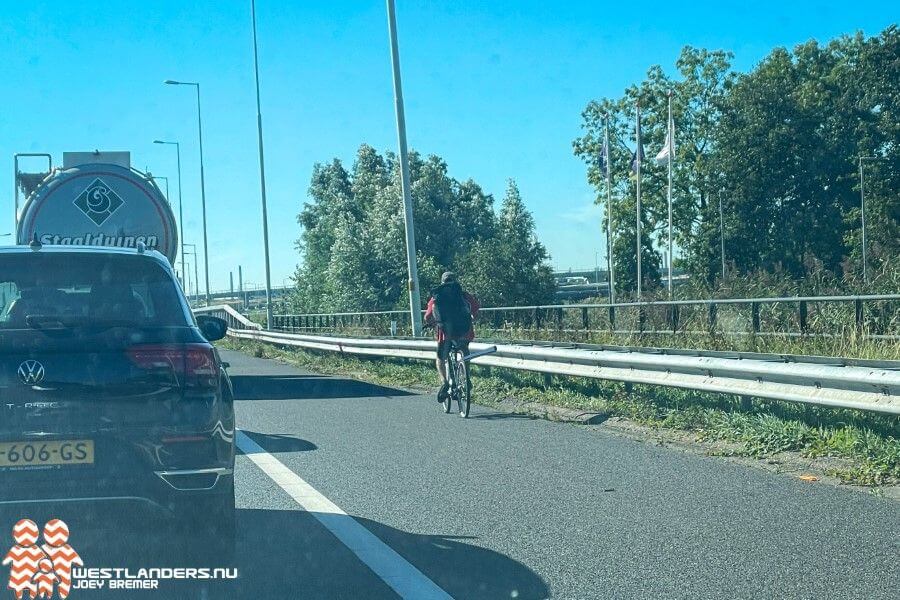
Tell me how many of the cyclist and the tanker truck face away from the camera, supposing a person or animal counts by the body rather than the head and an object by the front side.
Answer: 2

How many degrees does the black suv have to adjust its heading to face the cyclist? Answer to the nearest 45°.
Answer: approximately 45° to its right

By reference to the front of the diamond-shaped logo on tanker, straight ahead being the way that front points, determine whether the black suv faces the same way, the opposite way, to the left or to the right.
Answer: the opposite way

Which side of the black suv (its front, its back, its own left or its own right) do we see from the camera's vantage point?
back

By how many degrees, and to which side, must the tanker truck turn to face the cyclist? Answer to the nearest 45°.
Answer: approximately 135° to its right

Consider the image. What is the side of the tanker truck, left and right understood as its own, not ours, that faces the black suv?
back

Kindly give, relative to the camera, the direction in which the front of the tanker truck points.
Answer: facing away from the viewer

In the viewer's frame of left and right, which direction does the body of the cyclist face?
facing away from the viewer

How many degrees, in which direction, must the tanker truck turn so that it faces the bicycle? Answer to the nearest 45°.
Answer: approximately 135° to its right

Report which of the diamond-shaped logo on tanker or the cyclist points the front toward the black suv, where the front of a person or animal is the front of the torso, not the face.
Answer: the diamond-shaped logo on tanker
